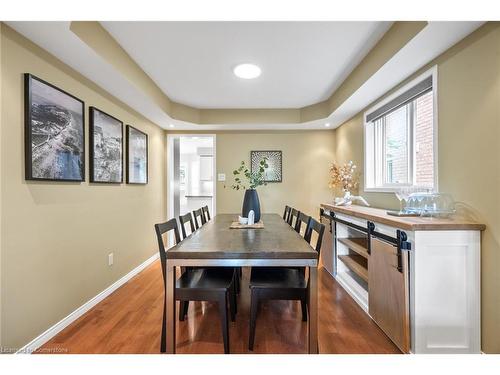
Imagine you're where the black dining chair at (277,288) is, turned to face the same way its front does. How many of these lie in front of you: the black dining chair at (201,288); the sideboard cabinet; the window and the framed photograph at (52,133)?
2

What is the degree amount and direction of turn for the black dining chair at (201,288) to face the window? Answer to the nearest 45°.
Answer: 0° — it already faces it

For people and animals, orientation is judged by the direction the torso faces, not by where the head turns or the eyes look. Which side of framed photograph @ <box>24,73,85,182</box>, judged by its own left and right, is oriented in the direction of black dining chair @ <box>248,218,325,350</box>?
front

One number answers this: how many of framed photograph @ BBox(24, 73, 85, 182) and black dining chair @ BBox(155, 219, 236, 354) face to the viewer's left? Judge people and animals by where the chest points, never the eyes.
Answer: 0

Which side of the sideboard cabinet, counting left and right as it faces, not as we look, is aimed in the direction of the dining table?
front

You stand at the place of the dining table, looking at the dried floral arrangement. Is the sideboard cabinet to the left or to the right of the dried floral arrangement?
right

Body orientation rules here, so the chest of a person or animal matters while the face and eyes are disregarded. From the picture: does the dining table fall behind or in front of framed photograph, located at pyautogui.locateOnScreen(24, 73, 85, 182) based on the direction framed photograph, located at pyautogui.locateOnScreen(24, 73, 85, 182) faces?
in front

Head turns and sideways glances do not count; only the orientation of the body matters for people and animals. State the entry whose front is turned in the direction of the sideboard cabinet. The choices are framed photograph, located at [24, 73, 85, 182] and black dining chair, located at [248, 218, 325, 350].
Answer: the framed photograph

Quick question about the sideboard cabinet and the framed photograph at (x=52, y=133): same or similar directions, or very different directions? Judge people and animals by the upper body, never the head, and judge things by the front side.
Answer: very different directions

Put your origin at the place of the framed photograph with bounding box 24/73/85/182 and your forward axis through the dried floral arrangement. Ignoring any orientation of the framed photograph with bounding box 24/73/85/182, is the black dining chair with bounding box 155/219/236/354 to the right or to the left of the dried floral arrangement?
right
